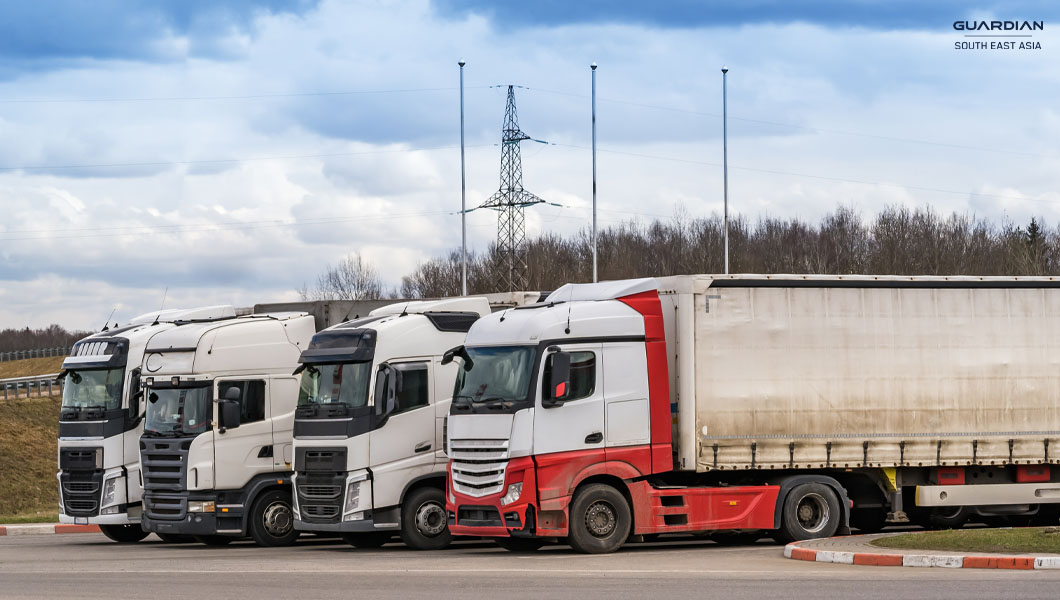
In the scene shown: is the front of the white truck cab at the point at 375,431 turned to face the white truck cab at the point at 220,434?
no

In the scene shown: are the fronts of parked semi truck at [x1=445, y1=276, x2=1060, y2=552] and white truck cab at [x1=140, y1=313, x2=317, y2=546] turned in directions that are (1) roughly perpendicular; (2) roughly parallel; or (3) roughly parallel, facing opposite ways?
roughly parallel

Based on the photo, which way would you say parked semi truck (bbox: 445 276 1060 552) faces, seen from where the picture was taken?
facing the viewer and to the left of the viewer

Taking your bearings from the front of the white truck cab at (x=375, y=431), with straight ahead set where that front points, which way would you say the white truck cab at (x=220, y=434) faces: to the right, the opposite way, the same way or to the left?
the same way

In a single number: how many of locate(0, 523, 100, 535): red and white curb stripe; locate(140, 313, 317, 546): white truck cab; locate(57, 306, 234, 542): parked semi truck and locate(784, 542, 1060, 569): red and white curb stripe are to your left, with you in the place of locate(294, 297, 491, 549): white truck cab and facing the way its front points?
1

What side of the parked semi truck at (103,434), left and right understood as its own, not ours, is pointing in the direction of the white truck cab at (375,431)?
left

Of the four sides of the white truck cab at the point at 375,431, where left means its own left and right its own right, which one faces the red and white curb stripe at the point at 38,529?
right

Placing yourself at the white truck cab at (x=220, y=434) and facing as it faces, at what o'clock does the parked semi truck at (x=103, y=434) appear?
The parked semi truck is roughly at 3 o'clock from the white truck cab.

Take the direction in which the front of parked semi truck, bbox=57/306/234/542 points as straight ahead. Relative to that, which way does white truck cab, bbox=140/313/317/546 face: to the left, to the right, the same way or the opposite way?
the same way

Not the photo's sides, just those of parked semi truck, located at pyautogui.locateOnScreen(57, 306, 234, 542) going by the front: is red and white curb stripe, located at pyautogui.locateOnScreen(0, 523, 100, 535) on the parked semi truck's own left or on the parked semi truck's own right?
on the parked semi truck's own right

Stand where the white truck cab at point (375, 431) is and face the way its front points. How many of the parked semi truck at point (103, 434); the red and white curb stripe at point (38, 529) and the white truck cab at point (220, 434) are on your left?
0

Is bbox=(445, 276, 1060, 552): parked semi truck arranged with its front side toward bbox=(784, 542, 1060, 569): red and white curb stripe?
no

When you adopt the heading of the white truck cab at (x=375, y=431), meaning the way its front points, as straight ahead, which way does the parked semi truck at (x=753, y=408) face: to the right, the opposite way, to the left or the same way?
the same way

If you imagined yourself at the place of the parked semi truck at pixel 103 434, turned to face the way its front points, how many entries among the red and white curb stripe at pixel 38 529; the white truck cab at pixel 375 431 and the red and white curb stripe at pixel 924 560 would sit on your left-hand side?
2

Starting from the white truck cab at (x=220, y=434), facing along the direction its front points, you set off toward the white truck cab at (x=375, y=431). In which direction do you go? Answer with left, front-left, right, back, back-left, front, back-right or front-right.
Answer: left

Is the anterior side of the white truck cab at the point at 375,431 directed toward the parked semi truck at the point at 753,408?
no

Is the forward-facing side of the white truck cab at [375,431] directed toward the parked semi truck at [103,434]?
no

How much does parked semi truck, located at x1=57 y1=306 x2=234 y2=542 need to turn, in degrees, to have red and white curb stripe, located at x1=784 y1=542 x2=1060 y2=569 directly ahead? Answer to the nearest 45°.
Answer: approximately 90° to its left
